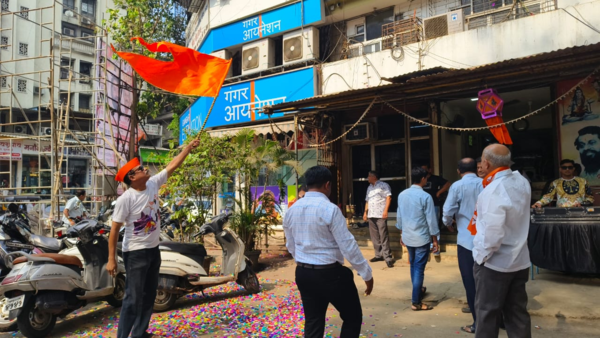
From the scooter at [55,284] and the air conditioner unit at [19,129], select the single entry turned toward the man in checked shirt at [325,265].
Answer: the air conditioner unit

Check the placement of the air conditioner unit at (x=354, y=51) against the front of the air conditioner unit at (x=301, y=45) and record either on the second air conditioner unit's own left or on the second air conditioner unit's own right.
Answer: on the second air conditioner unit's own left

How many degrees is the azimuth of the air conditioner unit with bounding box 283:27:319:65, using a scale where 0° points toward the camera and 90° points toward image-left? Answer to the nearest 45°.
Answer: approximately 45°

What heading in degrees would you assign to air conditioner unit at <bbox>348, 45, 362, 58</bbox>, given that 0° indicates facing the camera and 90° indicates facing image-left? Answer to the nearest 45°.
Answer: approximately 45°

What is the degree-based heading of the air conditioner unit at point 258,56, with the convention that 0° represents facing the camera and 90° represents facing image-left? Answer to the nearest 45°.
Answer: approximately 45°

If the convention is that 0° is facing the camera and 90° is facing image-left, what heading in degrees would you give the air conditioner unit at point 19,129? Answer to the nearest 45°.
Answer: approximately 0°
